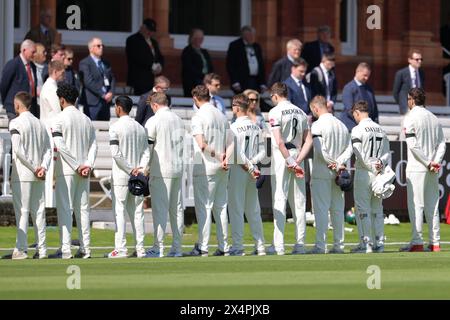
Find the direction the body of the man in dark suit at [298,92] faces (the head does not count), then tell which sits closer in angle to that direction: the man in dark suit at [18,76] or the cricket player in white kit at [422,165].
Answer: the cricket player in white kit

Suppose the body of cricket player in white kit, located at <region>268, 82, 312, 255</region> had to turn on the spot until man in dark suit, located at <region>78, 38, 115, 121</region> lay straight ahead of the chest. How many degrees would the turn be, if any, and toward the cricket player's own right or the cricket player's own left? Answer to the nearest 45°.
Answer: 0° — they already face them

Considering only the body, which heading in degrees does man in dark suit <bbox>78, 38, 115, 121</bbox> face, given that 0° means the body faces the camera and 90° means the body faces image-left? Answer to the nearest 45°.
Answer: approximately 315°

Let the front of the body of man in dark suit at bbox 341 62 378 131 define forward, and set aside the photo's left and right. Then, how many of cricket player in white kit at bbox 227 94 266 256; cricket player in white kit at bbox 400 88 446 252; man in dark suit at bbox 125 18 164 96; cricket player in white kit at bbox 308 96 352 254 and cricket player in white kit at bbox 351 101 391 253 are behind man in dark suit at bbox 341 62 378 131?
1

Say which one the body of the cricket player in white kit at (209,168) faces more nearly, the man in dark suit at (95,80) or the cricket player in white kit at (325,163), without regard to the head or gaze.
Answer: the man in dark suit

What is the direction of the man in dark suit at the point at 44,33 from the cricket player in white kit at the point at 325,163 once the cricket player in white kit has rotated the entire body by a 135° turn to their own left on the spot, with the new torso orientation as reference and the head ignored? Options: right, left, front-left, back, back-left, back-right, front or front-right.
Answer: back-right

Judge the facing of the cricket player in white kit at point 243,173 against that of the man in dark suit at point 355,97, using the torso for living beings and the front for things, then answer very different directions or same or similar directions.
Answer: very different directions

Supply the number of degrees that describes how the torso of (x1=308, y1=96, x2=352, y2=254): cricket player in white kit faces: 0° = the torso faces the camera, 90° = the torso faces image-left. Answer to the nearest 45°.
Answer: approximately 135°

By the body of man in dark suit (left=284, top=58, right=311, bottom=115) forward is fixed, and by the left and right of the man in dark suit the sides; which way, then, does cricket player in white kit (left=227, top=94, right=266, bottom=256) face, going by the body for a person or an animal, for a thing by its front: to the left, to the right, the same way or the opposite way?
the opposite way

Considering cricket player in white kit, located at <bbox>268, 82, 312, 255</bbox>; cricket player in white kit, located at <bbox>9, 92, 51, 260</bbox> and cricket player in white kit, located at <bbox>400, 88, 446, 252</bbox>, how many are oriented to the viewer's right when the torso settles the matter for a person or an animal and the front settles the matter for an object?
0

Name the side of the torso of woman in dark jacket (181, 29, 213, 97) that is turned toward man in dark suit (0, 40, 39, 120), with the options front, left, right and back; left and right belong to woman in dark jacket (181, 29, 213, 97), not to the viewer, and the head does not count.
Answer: right

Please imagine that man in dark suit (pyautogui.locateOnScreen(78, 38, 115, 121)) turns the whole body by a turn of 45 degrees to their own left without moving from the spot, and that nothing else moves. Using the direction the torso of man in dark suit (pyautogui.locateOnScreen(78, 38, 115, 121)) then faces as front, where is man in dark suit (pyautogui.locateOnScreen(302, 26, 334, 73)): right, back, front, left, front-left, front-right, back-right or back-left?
front-left

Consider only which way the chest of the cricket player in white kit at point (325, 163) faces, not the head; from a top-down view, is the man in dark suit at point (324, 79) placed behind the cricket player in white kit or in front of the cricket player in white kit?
in front

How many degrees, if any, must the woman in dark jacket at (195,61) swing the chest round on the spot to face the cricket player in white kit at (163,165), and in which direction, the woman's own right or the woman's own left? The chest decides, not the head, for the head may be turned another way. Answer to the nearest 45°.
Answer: approximately 45° to the woman's own right

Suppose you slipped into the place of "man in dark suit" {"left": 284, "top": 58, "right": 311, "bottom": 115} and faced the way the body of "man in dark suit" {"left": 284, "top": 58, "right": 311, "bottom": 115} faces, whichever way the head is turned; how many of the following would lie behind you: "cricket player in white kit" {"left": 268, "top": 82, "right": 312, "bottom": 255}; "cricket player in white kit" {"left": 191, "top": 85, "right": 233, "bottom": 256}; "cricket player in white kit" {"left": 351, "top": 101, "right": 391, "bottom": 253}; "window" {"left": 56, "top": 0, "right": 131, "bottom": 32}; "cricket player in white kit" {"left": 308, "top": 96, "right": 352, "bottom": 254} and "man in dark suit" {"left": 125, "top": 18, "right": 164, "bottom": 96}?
2

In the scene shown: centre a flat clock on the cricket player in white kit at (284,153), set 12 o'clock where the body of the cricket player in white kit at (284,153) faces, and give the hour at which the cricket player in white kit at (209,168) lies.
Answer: the cricket player in white kit at (209,168) is roughly at 10 o'clock from the cricket player in white kit at (284,153).
